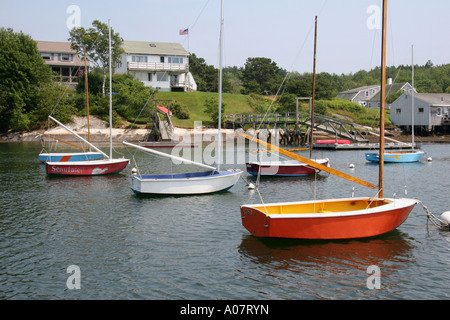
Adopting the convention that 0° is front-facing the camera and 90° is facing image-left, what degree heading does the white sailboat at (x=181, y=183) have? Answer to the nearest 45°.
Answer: approximately 270°

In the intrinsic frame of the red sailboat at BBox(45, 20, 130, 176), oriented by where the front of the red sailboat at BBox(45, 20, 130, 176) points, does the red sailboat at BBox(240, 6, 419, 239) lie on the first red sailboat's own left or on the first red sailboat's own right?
on the first red sailboat's own right

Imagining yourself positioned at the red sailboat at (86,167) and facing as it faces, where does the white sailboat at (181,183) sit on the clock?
The white sailboat is roughly at 2 o'clock from the red sailboat.

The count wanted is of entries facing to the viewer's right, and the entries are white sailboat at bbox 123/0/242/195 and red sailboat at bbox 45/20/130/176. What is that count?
2

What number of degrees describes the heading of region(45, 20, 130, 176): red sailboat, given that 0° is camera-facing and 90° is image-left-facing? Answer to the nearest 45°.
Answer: approximately 270°

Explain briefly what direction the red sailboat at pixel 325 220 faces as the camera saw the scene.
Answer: facing away from the viewer and to the right of the viewer

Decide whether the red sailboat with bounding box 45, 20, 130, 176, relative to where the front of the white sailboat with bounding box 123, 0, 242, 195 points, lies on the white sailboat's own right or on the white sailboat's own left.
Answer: on the white sailboat's own left
